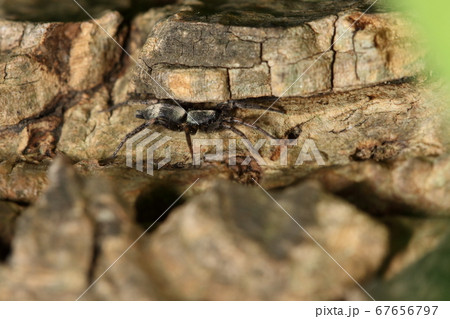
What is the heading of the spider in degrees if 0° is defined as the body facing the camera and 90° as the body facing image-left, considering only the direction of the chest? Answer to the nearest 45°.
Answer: approximately 270°
